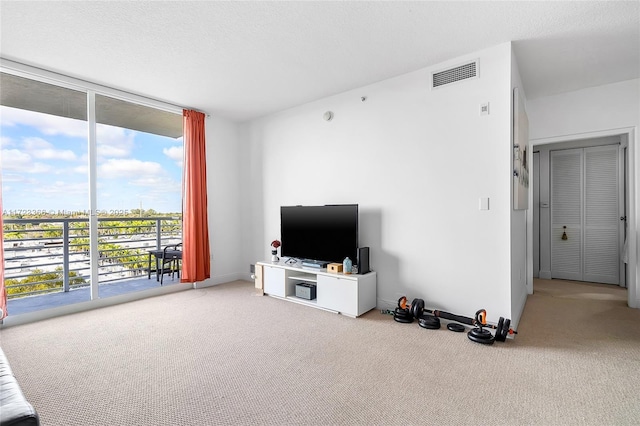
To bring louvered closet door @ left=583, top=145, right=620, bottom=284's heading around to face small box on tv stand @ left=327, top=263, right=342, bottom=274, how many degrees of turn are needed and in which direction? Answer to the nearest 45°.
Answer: approximately 45° to its right

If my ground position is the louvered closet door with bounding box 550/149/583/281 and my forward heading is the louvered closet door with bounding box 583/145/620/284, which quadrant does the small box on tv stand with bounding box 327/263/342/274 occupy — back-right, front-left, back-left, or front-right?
back-right

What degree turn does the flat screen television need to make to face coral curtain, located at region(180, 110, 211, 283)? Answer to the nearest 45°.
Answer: approximately 45° to its right

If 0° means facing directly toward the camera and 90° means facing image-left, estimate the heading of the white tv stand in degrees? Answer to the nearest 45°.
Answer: approximately 45°

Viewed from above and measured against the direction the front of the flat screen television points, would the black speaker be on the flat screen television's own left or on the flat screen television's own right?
on the flat screen television's own left

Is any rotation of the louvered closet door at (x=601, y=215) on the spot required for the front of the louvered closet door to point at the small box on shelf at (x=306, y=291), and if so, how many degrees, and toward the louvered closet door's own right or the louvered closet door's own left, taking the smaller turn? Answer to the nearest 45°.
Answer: approximately 45° to the louvered closet door's own right

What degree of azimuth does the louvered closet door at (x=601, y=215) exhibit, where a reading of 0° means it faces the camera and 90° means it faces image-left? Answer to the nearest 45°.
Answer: approximately 0°

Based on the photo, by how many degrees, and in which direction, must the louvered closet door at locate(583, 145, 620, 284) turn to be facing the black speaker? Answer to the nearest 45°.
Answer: approximately 45° to its right
